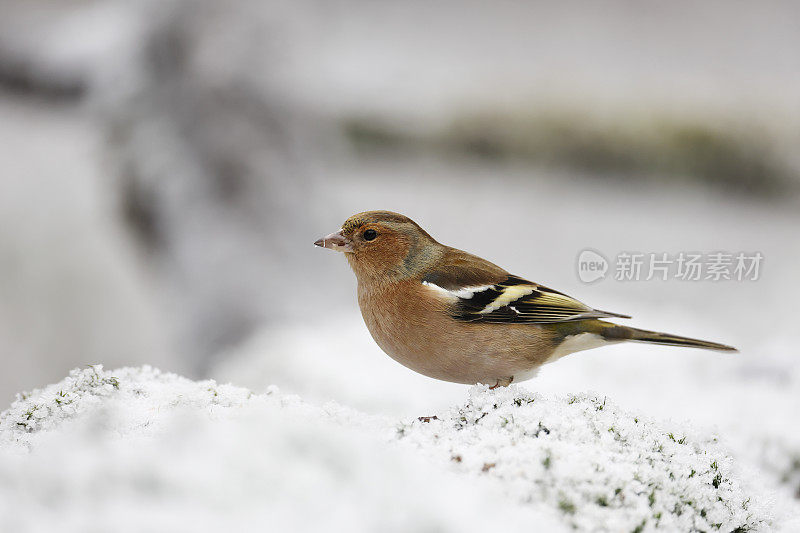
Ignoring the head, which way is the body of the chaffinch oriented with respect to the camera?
to the viewer's left
